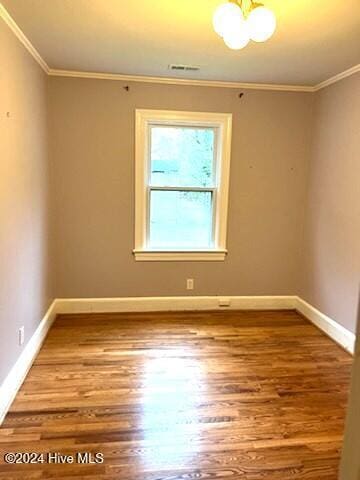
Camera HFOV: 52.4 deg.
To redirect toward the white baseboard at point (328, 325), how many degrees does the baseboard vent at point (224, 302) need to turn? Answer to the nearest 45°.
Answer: approximately 45° to its left

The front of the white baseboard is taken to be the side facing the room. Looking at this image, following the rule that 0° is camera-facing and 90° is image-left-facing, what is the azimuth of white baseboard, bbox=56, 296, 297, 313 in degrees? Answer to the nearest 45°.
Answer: approximately 0°

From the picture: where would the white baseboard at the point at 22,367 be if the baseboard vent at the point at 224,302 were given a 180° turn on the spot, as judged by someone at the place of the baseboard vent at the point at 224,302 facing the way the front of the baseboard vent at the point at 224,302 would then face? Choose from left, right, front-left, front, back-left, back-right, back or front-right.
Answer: back-left

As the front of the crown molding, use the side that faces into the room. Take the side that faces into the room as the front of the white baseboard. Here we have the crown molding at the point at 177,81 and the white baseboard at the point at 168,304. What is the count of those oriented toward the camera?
2

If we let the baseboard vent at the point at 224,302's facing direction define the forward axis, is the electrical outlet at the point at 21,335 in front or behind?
in front

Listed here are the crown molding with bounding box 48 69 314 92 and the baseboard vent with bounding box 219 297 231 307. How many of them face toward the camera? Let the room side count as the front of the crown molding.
2

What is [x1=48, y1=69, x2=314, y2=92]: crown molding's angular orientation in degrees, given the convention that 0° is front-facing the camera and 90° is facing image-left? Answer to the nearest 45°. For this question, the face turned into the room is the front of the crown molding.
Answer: approximately 0°

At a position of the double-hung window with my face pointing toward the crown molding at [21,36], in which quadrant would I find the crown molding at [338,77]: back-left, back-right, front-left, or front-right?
back-left
